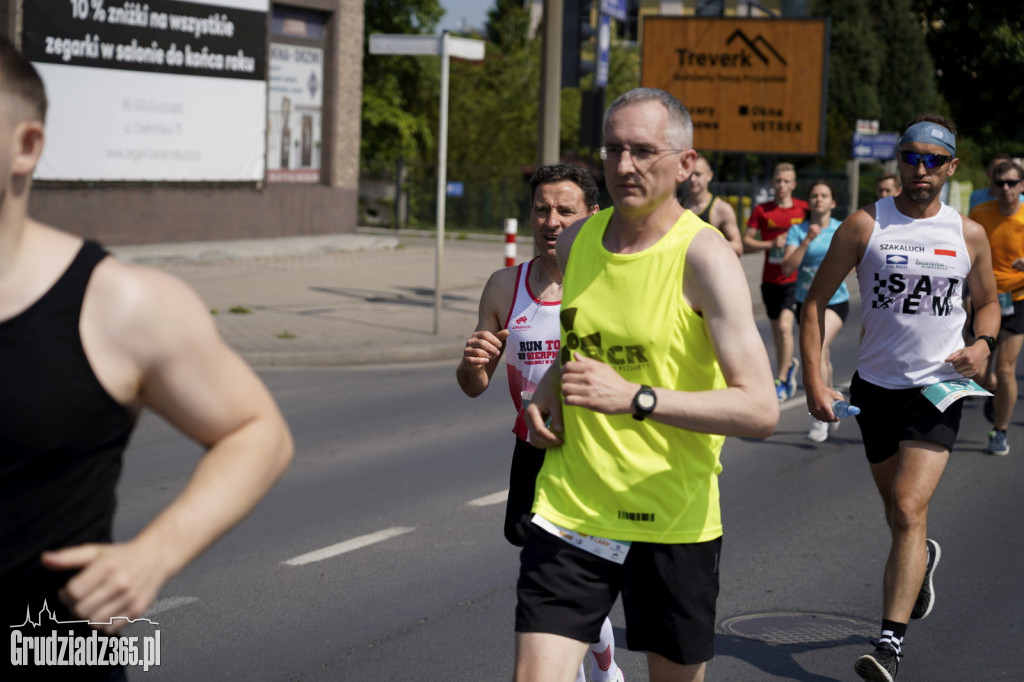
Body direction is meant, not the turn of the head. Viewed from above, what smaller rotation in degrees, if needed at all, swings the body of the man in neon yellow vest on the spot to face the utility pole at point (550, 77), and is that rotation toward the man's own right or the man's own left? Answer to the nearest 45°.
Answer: approximately 135° to the man's own right

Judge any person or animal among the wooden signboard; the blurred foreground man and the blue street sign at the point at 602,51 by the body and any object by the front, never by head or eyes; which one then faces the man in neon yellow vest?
the wooden signboard

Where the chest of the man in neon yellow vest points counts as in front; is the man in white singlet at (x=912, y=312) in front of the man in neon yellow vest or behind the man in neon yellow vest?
behind

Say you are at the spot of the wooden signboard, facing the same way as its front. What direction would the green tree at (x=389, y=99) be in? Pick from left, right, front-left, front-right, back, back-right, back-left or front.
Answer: back-right

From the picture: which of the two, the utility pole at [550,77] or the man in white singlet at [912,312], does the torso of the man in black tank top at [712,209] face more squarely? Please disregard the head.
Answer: the man in white singlet

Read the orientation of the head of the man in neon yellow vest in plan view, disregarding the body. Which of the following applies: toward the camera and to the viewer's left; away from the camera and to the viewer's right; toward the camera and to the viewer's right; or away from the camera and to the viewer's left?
toward the camera and to the viewer's left

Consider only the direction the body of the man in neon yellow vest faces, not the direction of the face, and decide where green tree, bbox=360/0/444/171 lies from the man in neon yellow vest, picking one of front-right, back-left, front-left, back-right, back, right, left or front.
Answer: back-right

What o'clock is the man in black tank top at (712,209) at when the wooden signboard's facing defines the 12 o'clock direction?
The man in black tank top is roughly at 12 o'clock from the wooden signboard.
